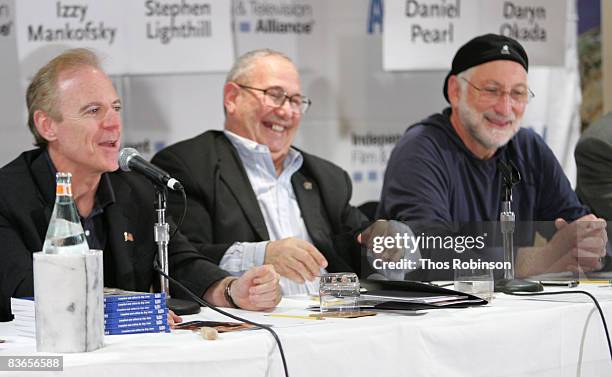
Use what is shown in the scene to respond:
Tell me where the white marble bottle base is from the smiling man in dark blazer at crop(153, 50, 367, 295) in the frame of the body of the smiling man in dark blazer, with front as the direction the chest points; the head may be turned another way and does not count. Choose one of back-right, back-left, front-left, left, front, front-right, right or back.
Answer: front-right

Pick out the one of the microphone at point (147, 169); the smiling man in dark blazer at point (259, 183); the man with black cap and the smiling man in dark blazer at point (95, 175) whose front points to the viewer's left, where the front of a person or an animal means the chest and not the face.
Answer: the microphone

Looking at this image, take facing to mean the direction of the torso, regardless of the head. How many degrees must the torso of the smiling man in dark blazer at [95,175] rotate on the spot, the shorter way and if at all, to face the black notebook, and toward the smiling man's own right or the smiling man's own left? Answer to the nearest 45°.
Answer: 0° — they already face it

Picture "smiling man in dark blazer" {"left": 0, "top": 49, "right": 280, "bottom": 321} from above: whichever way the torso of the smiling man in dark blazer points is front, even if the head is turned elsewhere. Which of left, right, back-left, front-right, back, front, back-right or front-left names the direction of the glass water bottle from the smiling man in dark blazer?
front-right

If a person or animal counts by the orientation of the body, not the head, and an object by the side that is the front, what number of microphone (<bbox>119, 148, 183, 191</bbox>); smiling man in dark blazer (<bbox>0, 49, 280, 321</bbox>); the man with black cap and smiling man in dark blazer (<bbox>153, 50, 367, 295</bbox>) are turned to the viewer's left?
1

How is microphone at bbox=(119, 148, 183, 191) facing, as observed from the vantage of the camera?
facing to the left of the viewer

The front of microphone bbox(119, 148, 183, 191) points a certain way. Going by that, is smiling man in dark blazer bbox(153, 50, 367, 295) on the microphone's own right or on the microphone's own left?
on the microphone's own right

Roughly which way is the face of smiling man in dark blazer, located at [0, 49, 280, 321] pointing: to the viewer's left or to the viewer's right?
to the viewer's right

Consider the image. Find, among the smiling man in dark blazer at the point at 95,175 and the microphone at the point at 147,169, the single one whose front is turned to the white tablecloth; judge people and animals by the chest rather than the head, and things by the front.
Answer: the smiling man in dark blazer

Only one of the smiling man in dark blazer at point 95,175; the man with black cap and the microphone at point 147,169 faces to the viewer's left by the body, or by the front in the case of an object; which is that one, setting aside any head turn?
the microphone

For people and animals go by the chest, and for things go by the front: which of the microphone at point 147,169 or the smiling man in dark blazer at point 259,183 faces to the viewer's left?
the microphone

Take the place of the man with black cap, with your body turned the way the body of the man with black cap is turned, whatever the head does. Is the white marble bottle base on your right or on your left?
on your right

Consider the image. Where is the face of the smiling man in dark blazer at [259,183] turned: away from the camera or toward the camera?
toward the camera

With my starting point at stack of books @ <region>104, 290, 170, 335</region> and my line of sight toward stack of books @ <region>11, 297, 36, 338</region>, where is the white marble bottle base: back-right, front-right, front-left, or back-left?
front-left

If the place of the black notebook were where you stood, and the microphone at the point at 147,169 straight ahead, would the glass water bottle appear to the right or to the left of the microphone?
left

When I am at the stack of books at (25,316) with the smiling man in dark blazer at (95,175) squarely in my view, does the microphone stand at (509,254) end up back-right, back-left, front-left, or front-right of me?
front-right
